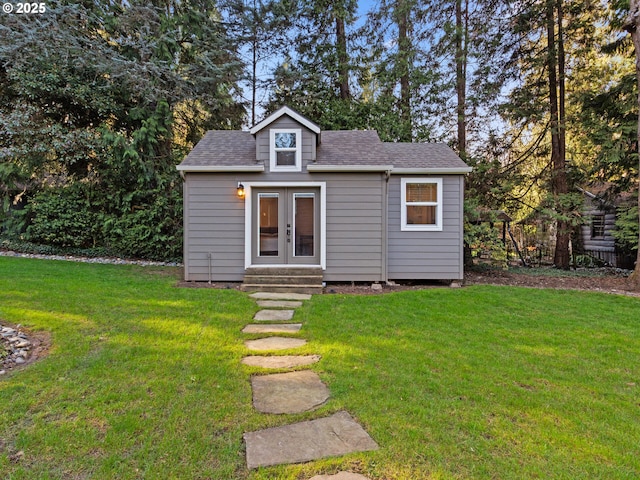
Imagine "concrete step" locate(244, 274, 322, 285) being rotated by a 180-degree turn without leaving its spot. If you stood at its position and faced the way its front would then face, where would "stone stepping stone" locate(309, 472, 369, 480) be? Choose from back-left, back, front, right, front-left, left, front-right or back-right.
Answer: back

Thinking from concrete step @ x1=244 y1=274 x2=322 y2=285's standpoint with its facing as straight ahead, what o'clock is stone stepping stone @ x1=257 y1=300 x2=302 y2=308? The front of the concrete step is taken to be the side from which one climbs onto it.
The stone stepping stone is roughly at 12 o'clock from the concrete step.

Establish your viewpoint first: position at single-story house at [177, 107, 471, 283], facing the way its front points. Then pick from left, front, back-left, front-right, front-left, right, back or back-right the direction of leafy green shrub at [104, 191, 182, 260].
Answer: back-right

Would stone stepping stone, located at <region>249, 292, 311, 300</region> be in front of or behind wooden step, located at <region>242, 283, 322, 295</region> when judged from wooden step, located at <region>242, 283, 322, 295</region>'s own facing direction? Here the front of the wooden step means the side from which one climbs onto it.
in front

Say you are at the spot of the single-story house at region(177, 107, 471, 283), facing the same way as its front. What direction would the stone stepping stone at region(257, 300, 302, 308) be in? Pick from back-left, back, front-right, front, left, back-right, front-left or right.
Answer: front

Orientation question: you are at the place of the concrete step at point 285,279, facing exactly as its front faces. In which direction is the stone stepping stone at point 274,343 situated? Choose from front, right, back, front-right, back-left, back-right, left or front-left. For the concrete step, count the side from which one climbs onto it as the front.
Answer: front

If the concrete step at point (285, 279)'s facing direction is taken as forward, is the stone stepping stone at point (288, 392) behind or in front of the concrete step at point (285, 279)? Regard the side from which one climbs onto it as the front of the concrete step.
in front

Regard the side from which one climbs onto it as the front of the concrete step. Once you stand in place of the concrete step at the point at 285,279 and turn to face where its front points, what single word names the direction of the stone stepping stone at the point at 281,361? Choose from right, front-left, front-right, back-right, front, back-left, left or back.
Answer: front

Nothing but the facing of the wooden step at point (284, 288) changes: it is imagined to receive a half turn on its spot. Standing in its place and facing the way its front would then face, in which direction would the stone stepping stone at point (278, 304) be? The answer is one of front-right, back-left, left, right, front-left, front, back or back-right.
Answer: back

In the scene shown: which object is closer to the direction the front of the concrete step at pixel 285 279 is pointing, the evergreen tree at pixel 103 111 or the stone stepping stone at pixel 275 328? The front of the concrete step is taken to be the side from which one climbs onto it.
the stone stepping stone

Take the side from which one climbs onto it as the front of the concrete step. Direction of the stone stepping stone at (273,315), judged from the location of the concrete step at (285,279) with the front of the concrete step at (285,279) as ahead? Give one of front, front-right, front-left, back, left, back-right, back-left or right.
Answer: front

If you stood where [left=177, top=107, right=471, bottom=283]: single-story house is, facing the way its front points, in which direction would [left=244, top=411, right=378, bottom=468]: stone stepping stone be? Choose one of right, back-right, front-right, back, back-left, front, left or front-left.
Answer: front

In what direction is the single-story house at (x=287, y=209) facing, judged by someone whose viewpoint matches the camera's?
facing the viewer

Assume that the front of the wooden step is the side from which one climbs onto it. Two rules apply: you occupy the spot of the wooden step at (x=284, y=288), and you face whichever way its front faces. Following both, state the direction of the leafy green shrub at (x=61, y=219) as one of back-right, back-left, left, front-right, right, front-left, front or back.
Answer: back-right

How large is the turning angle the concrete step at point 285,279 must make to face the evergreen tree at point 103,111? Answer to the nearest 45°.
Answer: approximately 135° to its right

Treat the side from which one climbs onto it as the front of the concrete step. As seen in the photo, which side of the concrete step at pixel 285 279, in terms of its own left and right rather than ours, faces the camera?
front

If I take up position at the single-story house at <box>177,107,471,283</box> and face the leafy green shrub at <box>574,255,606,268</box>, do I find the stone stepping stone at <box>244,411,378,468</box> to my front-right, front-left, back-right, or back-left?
back-right
